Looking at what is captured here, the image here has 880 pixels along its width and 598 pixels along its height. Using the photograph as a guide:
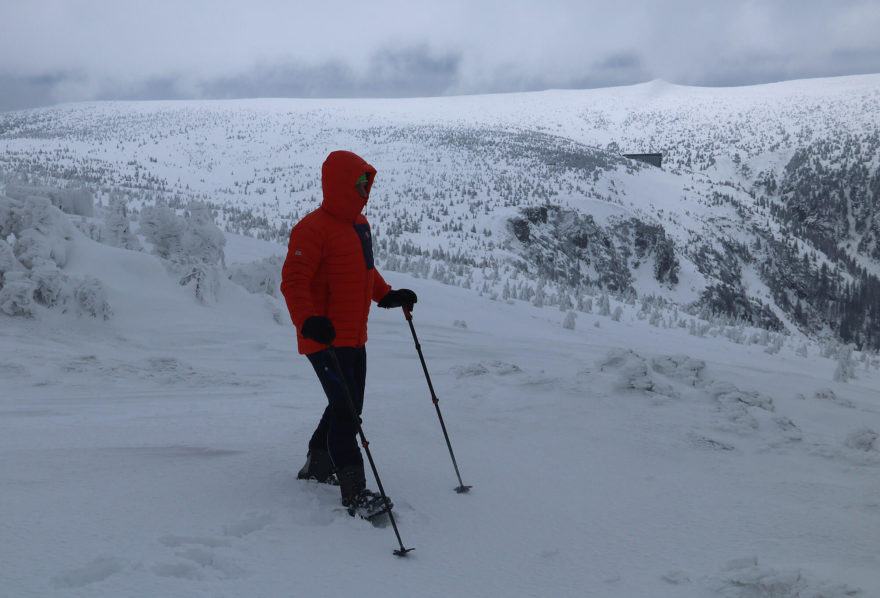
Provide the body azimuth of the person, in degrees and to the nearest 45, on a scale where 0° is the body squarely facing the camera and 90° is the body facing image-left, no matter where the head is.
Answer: approximately 315°

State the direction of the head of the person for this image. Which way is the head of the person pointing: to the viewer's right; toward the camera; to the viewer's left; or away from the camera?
to the viewer's right
